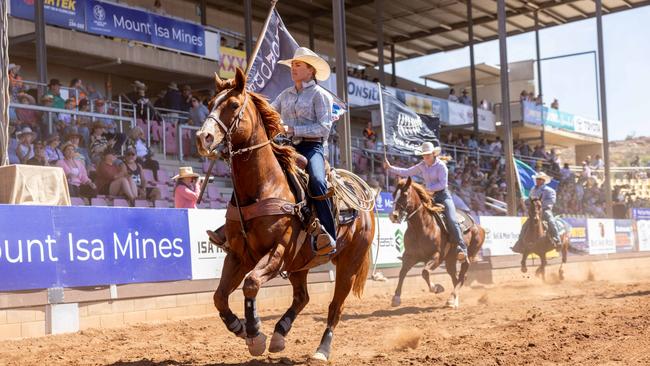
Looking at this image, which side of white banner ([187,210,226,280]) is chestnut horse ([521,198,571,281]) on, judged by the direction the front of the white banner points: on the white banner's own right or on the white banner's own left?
on the white banner's own left

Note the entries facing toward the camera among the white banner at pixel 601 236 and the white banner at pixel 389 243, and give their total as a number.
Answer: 2

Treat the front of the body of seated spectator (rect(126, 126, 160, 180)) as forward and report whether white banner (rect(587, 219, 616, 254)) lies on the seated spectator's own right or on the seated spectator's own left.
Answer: on the seated spectator's own left

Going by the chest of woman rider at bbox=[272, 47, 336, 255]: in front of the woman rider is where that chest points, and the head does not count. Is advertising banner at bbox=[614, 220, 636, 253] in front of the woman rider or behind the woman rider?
behind

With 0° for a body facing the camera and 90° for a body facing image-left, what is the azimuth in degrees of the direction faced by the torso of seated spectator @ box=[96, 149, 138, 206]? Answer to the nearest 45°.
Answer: approximately 315°

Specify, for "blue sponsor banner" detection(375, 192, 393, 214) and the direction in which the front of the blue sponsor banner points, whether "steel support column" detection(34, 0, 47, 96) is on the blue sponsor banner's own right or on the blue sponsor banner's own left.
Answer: on the blue sponsor banner's own right

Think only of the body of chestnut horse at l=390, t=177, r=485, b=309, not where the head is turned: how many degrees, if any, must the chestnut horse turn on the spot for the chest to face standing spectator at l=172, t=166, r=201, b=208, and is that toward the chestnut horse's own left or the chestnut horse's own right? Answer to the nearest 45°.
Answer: approximately 45° to the chestnut horse's own right

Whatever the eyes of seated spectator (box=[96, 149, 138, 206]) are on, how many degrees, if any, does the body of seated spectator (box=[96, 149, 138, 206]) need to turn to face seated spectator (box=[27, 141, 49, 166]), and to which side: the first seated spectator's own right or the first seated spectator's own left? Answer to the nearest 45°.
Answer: approximately 90° to the first seated spectator's own right
